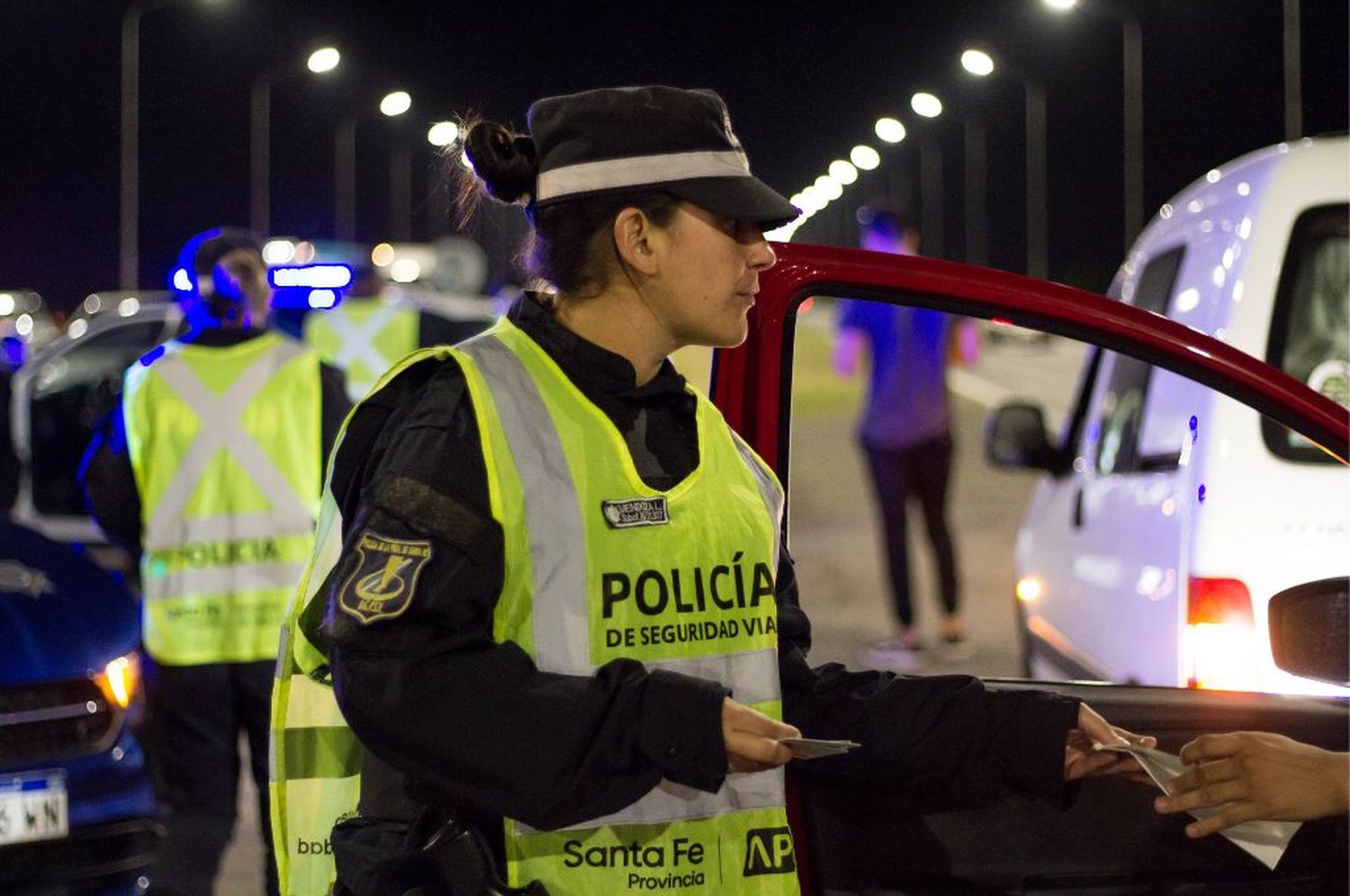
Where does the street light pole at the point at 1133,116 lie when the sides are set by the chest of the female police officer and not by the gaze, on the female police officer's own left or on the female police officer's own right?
on the female police officer's own left

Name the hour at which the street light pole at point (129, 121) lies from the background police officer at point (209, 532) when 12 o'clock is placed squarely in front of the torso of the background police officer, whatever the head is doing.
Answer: The street light pole is roughly at 12 o'clock from the background police officer.

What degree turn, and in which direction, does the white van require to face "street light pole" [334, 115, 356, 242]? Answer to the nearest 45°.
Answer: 0° — it already faces it

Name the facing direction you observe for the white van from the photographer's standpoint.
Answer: facing away from the viewer and to the left of the viewer

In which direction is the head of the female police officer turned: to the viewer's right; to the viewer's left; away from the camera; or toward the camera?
to the viewer's right

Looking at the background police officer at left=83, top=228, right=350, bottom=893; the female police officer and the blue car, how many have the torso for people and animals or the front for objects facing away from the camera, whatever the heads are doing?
1

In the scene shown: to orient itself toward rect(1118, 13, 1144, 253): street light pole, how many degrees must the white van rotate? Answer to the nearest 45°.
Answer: approximately 45° to its right

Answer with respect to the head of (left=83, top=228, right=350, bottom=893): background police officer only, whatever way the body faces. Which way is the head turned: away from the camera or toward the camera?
away from the camera

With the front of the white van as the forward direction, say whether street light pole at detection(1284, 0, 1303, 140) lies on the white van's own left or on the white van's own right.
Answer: on the white van's own right

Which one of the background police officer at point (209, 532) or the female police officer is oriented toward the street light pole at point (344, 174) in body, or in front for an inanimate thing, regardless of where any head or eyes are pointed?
the background police officer

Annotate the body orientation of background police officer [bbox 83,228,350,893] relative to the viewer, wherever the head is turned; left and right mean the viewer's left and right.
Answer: facing away from the viewer

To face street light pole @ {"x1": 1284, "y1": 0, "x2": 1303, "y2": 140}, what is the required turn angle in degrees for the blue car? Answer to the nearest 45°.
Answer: approximately 135° to its left

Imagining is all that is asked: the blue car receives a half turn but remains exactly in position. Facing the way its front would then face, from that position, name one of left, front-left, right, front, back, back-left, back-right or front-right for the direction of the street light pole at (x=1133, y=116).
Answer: front-right

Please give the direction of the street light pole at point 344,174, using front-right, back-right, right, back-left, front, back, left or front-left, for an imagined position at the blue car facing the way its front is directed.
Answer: back

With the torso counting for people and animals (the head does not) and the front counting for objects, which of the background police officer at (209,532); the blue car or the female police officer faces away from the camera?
the background police officer
